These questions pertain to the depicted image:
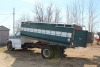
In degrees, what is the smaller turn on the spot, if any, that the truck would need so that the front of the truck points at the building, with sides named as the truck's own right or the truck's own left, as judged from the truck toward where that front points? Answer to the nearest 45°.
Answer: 0° — it already faces it

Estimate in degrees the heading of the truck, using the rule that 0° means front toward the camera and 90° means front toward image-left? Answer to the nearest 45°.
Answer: approximately 135°
